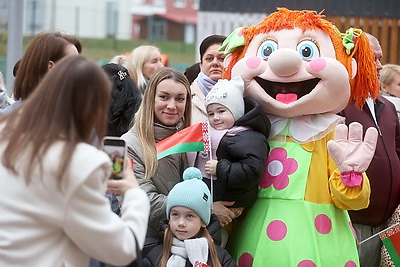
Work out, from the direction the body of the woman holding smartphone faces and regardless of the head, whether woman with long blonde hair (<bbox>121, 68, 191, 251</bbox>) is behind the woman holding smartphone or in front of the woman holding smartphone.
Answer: in front

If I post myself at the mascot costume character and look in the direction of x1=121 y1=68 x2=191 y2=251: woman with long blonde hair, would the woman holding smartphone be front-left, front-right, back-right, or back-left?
front-left

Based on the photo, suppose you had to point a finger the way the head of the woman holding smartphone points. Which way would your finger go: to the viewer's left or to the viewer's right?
to the viewer's right

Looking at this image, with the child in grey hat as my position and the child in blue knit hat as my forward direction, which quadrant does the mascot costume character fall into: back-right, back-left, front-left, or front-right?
back-left

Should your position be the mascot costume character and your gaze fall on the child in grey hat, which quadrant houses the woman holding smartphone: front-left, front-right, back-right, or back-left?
front-left

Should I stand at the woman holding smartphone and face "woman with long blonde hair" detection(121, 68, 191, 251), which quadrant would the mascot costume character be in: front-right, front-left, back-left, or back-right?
front-right

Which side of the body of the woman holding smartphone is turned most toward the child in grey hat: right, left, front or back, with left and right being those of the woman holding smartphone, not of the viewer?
front

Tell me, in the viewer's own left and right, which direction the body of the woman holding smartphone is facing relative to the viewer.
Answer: facing away from the viewer and to the right of the viewer

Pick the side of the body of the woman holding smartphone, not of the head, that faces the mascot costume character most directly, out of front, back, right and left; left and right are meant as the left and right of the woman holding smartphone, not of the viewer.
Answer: front
